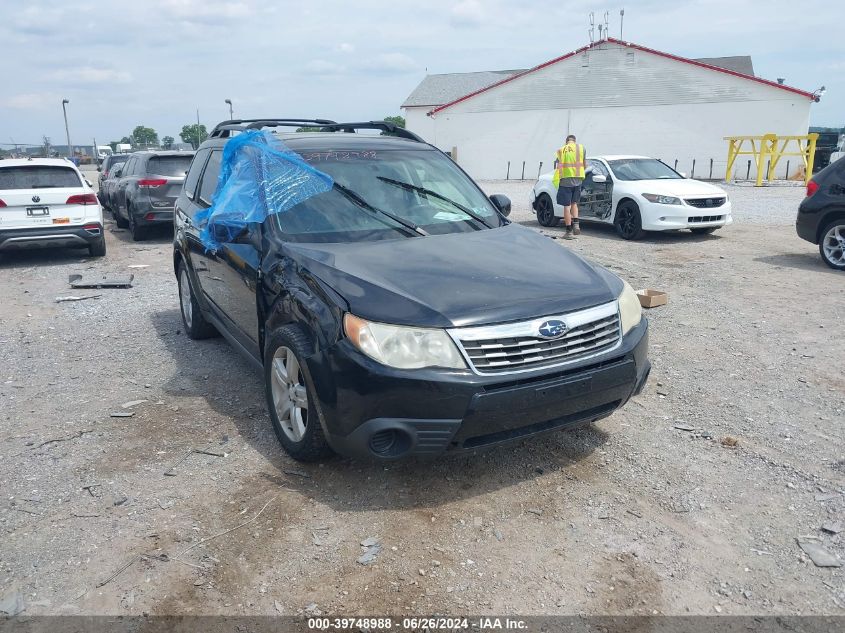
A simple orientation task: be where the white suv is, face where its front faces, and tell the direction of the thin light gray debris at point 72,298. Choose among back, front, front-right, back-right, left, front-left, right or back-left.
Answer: back

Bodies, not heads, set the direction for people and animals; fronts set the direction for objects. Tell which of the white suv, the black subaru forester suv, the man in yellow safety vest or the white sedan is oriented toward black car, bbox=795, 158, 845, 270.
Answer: the white sedan

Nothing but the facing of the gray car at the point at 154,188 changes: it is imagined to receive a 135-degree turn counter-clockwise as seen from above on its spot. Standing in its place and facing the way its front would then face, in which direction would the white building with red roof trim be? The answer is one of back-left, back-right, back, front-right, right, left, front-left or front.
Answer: back-left

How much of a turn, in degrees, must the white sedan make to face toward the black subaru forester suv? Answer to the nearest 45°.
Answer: approximately 45° to its right

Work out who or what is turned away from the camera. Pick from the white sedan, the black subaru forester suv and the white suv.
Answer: the white suv

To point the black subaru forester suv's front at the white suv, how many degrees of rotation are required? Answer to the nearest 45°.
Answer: approximately 180°

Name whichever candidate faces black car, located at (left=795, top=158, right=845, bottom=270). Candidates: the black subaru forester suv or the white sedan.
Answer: the white sedan

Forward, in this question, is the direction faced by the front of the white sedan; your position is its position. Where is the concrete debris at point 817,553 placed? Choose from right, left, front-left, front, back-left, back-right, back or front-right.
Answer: front-right

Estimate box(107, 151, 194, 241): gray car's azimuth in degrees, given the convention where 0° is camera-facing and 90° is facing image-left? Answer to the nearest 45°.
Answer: approximately 135°

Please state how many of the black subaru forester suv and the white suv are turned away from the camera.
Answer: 1

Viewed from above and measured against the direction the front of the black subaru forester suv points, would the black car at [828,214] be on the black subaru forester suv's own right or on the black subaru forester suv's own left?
on the black subaru forester suv's own left

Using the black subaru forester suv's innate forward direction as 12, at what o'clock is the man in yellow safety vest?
The man in yellow safety vest is roughly at 8 o'clock from the black subaru forester suv.

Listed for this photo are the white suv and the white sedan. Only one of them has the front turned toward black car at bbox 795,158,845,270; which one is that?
the white sedan

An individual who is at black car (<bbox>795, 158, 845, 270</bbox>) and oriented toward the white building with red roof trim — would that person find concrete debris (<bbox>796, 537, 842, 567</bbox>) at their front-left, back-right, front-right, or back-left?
back-left

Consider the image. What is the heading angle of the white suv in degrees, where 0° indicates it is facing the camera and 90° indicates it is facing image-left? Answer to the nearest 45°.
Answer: approximately 180°

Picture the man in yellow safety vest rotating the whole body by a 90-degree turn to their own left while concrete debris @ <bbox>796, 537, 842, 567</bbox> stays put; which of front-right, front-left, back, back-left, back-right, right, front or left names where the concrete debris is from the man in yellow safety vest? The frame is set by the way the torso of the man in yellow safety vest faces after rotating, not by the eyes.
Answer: left
